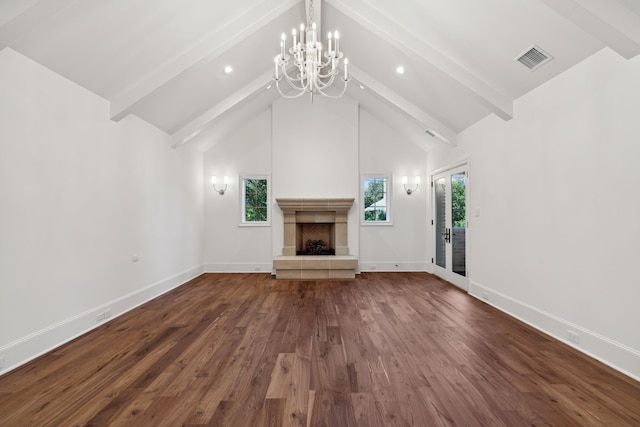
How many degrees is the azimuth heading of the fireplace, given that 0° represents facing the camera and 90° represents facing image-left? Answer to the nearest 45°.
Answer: approximately 0°

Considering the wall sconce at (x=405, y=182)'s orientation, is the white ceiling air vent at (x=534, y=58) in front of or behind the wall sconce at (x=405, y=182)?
in front

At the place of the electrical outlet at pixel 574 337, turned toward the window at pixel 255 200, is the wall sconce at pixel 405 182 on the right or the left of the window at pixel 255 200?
right

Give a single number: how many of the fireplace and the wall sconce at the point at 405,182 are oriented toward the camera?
2

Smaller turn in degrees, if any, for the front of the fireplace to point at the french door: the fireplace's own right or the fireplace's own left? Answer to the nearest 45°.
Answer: approximately 90° to the fireplace's own left

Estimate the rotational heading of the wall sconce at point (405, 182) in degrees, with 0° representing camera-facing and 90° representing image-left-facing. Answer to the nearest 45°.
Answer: approximately 0°

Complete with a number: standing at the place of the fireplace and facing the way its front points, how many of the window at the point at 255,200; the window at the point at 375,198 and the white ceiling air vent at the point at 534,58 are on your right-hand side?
1

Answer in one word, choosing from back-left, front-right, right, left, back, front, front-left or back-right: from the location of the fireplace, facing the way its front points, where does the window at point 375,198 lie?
left
